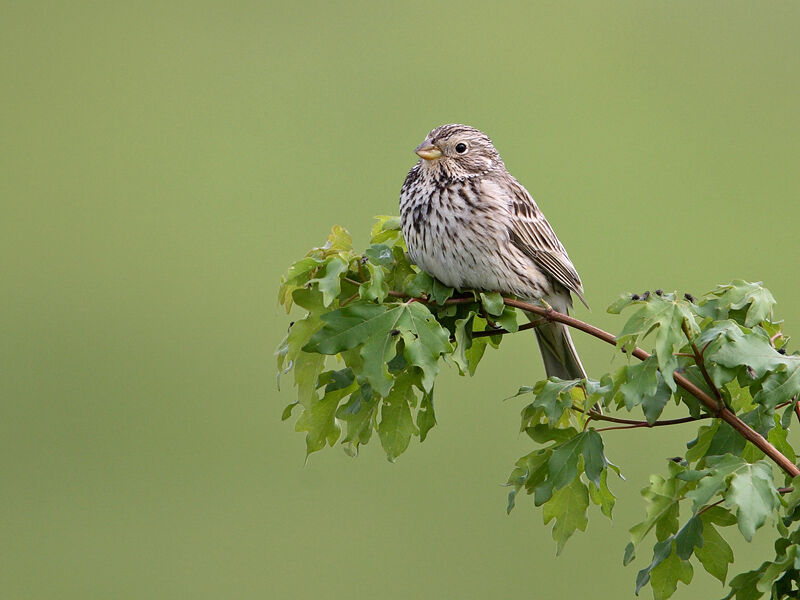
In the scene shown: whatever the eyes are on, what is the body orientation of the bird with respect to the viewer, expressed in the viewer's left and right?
facing the viewer and to the left of the viewer
